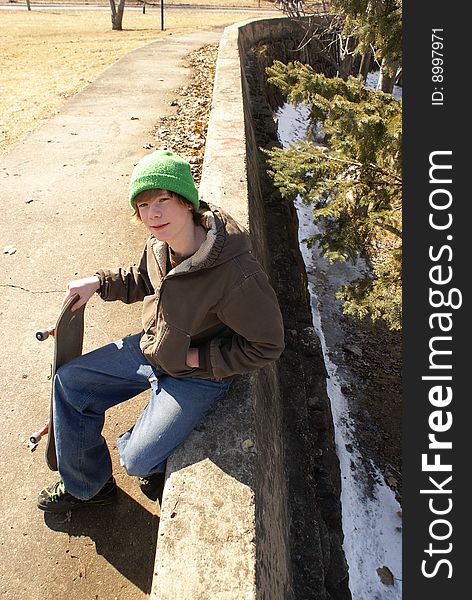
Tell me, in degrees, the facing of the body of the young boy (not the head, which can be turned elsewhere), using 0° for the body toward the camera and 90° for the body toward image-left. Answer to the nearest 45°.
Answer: approximately 45°
